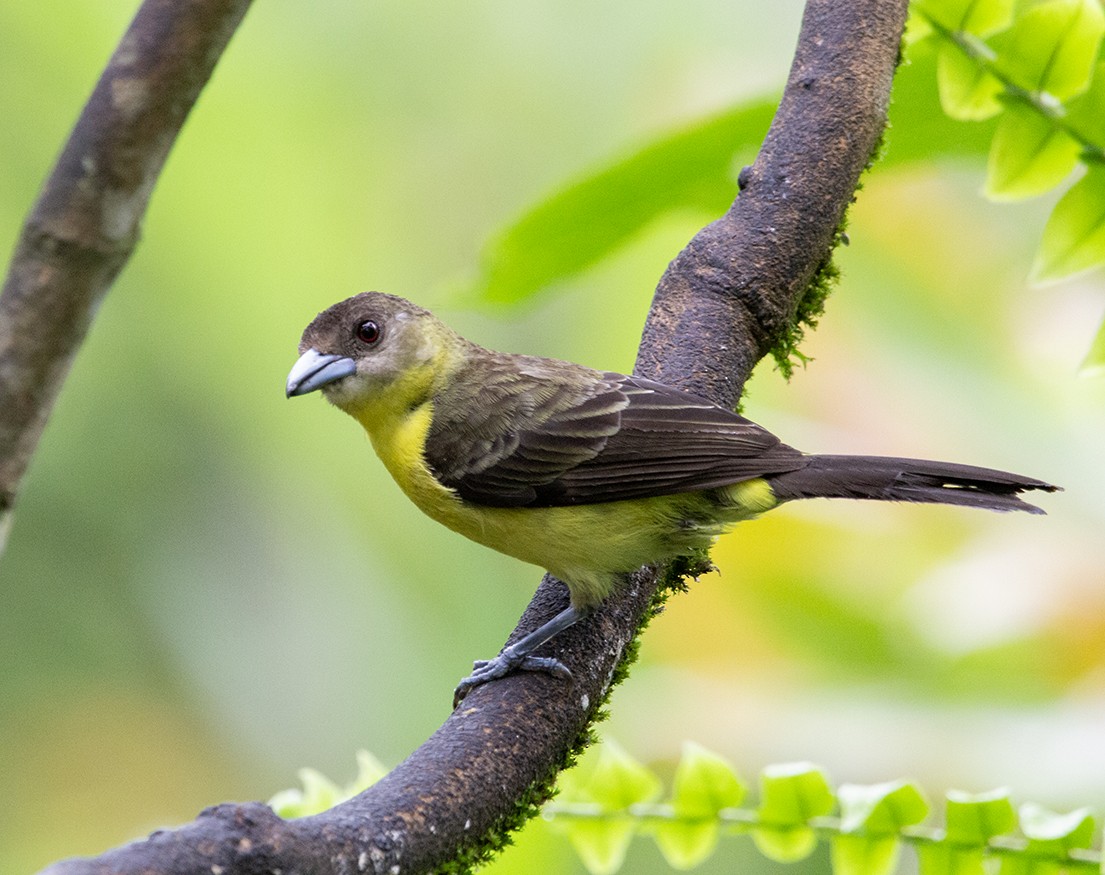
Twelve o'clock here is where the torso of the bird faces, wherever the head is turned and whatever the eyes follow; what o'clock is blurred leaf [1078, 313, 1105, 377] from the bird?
The blurred leaf is roughly at 5 o'clock from the bird.

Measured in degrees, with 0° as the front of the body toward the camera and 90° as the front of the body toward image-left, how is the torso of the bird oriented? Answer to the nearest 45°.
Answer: approximately 90°

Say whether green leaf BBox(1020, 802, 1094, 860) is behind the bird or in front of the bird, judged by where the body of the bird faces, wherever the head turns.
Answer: behind
